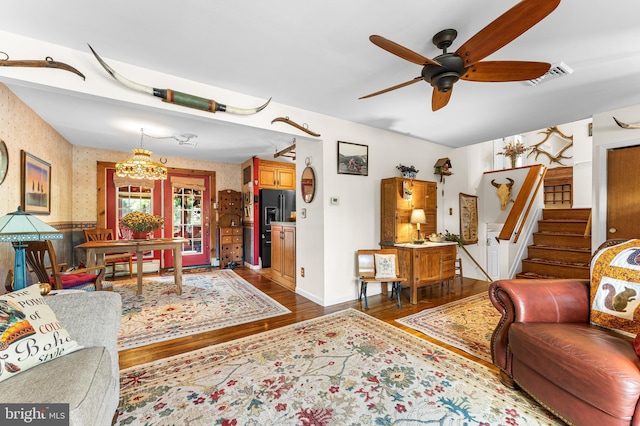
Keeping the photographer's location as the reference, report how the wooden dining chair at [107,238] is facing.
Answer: facing the viewer and to the right of the viewer

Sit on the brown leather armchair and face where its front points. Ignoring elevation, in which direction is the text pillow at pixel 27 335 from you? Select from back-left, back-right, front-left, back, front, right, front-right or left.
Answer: front

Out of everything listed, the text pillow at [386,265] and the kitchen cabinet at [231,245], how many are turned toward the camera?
2

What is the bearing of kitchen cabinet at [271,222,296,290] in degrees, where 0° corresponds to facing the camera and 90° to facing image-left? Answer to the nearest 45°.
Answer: approximately 45°

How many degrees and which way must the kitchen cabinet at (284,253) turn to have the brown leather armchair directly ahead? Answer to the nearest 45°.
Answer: approximately 90° to its left

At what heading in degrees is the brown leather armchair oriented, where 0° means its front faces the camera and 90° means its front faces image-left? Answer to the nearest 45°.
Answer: approximately 45°

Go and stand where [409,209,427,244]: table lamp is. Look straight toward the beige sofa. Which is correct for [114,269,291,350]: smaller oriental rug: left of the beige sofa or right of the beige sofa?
right

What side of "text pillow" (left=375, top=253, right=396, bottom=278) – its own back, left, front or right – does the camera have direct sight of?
front

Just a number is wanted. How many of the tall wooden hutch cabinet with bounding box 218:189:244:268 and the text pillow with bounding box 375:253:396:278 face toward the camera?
2

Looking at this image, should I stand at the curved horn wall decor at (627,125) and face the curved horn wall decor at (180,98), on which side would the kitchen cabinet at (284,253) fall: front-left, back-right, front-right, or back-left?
front-right

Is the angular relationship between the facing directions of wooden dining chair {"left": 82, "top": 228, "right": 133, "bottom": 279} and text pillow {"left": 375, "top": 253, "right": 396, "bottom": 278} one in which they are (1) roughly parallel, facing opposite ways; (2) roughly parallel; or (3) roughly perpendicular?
roughly perpendicular

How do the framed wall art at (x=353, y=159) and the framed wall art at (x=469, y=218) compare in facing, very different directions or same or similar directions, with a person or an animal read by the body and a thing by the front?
same or similar directions

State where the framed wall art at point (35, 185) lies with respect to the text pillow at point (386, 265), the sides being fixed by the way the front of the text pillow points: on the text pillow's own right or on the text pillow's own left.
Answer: on the text pillow's own right

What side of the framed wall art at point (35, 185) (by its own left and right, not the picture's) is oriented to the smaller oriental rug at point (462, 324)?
front

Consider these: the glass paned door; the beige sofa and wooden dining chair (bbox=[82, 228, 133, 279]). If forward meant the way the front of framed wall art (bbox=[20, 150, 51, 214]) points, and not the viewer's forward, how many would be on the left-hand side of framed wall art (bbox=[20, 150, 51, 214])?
2
